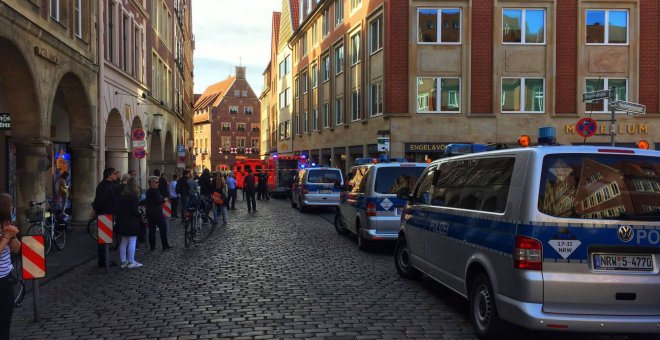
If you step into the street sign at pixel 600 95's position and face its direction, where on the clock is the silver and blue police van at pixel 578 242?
The silver and blue police van is roughly at 12 o'clock from the street sign.

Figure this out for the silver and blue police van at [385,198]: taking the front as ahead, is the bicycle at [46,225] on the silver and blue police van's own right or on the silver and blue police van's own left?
on the silver and blue police van's own left

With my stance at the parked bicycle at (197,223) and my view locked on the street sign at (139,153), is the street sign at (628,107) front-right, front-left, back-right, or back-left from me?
back-right

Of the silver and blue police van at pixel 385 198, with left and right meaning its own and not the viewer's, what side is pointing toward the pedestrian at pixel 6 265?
back

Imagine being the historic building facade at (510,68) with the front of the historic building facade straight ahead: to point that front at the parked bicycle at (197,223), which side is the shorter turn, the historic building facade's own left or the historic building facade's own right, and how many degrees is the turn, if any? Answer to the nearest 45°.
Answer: approximately 45° to the historic building facade's own right

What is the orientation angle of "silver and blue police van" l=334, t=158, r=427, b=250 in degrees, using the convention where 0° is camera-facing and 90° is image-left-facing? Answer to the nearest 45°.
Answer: approximately 135°

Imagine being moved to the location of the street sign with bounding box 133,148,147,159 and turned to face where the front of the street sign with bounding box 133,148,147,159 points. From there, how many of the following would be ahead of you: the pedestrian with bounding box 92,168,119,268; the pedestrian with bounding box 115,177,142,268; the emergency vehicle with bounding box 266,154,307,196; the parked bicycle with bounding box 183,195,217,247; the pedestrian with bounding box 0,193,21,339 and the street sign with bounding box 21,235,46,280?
5
